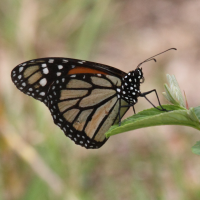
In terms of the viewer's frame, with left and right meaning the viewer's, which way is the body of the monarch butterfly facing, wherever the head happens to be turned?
facing to the right of the viewer
